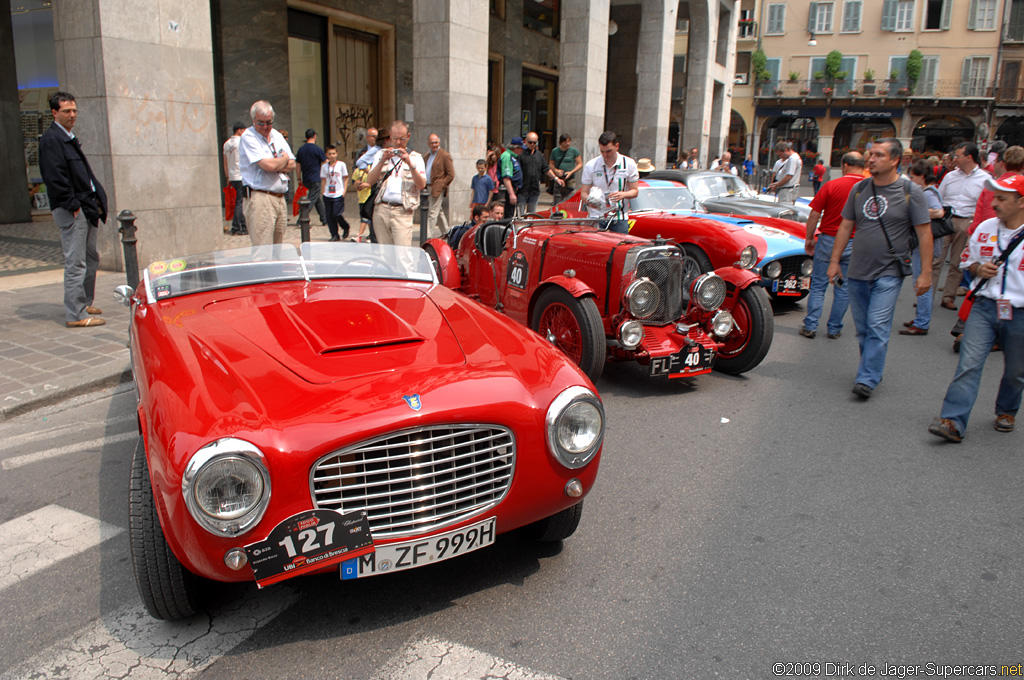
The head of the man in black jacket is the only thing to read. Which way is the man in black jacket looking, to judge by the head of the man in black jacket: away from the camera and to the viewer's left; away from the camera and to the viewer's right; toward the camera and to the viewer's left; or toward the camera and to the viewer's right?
toward the camera and to the viewer's right

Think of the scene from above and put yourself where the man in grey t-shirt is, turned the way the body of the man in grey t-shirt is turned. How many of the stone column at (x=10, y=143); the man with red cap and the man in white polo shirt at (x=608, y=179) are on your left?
1

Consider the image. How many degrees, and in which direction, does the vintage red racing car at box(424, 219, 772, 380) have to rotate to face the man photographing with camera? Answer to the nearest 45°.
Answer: approximately 180°

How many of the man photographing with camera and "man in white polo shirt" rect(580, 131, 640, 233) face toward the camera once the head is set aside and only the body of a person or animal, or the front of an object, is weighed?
2

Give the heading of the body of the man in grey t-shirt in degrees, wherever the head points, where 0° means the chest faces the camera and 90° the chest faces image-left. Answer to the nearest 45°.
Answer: approximately 45°

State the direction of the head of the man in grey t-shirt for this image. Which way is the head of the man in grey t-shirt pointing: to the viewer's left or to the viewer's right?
to the viewer's left

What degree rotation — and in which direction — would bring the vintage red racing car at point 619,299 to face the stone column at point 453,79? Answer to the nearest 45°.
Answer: approximately 135° to its left

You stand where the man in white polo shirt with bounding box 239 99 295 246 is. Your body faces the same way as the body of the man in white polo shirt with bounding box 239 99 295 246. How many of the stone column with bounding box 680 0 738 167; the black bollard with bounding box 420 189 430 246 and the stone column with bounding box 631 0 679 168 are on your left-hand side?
3

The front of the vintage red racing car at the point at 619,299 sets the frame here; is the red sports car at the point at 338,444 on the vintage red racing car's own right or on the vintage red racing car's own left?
on the vintage red racing car's own right

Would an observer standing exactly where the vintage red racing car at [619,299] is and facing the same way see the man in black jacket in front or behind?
behind

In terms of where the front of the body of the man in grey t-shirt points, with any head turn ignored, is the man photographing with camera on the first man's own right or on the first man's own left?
on the first man's own right

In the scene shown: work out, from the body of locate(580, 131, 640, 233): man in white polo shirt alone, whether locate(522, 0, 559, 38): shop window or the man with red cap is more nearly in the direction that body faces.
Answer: the man with red cap

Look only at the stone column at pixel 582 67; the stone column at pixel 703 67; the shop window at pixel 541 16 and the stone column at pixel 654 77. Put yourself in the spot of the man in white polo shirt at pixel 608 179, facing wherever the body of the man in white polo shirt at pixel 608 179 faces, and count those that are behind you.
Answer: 4

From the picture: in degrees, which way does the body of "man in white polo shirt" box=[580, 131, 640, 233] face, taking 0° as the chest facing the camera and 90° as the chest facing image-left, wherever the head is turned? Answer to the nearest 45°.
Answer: approximately 0°

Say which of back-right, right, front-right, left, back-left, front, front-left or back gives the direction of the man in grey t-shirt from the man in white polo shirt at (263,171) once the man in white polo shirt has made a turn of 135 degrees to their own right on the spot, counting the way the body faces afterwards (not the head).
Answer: back-left
